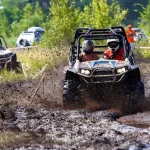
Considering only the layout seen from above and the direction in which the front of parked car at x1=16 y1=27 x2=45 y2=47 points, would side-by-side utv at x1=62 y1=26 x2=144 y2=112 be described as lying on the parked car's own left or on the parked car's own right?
on the parked car's own left

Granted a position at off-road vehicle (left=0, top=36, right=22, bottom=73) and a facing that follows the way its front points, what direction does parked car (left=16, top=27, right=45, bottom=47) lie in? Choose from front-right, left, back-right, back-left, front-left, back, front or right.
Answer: back-left

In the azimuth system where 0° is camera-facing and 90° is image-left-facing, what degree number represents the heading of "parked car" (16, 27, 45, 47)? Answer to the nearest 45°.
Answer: approximately 45°

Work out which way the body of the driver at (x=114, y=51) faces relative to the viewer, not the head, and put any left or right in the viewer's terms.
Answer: facing the viewer

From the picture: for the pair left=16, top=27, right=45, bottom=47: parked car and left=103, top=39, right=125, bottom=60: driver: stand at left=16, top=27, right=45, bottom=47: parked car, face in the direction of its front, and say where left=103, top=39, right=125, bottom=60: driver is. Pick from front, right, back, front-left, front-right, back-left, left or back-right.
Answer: front-left

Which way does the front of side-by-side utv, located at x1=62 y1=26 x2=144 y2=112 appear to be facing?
toward the camera

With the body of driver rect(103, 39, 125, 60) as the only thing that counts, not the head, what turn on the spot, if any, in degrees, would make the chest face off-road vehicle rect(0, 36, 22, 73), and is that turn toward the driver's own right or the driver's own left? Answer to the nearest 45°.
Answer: approximately 135° to the driver's own right

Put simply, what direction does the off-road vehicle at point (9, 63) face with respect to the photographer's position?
facing the viewer and to the right of the viewer
